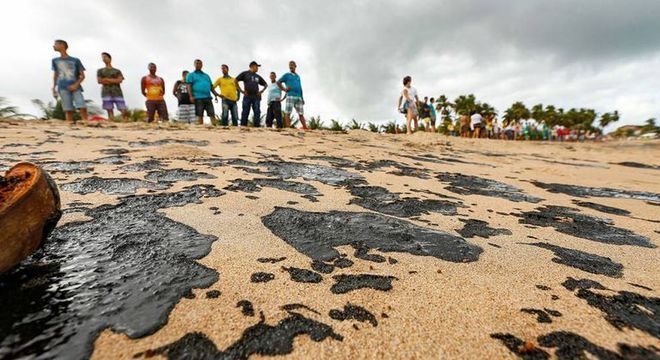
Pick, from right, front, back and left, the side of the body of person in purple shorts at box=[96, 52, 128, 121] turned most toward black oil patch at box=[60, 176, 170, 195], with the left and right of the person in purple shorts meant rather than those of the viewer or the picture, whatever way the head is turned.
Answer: front

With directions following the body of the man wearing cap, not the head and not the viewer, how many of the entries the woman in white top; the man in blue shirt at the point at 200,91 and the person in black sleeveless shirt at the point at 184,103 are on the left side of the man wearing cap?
1

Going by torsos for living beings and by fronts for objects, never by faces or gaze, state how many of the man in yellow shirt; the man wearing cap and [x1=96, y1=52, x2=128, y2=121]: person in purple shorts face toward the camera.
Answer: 3

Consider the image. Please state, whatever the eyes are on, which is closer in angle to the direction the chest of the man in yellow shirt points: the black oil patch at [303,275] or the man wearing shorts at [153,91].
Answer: the black oil patch

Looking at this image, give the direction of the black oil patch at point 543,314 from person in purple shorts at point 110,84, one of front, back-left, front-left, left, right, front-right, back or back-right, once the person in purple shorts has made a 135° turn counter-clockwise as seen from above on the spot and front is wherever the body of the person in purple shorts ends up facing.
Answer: back-right

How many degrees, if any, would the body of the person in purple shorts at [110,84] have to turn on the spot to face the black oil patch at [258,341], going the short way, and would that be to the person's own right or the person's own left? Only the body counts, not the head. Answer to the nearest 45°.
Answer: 0° — they already face it

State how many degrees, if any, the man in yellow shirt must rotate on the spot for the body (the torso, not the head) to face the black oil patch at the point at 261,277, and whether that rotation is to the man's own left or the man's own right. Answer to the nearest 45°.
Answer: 0° — they already face it

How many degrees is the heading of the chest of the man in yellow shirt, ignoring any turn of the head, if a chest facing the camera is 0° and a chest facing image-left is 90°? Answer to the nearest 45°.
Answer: approximately 0°

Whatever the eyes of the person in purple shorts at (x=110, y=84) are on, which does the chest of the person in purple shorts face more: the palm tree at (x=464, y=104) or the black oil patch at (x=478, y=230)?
the black oil patch

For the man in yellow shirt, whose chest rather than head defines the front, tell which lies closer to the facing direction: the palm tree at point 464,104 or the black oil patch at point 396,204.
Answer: the black oil patch

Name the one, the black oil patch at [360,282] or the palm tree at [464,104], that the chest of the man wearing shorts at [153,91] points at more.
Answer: the black oil patch

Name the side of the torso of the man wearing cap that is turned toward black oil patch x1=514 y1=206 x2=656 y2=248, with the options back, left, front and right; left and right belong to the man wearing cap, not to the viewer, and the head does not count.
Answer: front

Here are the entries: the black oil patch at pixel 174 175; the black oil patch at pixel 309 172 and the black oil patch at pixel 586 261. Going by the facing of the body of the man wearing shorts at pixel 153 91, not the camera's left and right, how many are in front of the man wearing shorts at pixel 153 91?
3
